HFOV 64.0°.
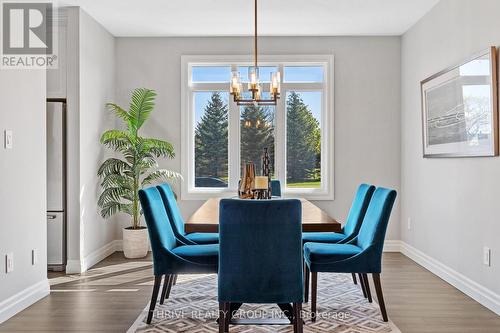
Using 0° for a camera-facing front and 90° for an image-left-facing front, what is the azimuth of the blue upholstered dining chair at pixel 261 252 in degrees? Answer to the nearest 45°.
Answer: approximately 180°

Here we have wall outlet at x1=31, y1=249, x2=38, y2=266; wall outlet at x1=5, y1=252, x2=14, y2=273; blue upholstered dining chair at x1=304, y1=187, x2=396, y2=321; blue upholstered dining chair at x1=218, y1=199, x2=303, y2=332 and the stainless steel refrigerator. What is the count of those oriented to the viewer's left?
1

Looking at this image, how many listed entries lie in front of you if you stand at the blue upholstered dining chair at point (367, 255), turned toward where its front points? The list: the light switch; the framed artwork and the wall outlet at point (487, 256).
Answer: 1

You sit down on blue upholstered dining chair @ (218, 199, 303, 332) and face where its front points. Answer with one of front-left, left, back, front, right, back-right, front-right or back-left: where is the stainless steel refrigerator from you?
front-left

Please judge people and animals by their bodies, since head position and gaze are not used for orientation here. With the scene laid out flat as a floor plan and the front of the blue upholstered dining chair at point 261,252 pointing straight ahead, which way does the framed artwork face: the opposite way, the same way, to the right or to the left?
to the left

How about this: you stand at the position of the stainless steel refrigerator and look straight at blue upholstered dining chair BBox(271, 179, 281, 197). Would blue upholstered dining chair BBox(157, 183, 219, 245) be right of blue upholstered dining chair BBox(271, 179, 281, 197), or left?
right

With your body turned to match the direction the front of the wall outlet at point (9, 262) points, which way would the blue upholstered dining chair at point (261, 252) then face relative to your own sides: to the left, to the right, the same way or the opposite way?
to the left

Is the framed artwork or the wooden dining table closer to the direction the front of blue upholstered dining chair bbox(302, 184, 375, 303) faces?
the wooden dining table

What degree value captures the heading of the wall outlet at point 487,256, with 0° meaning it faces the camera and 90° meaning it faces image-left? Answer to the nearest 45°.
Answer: approximately 45°

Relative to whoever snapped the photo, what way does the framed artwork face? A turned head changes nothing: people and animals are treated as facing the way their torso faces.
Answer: facing the viewer and to the left of the viewer

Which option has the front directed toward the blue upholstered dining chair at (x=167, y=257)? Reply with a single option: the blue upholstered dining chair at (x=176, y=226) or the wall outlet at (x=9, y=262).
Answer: the wall outlet

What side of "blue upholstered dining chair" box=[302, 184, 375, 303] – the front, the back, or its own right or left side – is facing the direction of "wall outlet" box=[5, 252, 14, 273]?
front

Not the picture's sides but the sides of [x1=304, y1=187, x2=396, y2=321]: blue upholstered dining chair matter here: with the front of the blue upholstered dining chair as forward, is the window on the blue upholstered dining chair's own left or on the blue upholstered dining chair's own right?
on the blue upholstered dining chair's own right

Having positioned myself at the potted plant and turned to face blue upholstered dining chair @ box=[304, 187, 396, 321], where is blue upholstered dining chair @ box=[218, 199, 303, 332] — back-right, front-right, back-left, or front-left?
front-right

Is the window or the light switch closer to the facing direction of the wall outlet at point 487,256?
the light switch

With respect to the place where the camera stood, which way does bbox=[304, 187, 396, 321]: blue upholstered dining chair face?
facing to the left of the viewer

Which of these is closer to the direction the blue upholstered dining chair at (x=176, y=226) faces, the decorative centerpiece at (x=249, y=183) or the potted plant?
the decorative centerpiece

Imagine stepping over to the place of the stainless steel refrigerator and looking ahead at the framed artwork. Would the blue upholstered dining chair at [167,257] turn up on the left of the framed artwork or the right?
right

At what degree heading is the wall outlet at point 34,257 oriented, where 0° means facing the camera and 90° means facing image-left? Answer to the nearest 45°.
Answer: approximately 315°

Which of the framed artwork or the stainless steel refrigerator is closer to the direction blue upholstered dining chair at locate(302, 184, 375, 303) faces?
the stainless steel refrigerator

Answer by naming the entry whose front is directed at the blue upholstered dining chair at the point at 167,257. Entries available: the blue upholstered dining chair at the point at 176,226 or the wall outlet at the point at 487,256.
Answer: the wall outlet

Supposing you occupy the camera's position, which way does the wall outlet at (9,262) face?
facing the viewer and to the right of the viewer

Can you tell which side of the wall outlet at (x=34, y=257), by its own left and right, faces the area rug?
front
